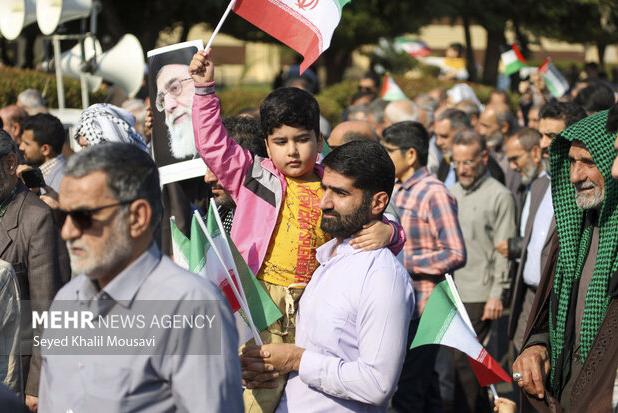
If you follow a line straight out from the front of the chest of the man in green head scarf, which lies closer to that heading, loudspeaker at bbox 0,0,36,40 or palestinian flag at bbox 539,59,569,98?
the loudspeaker

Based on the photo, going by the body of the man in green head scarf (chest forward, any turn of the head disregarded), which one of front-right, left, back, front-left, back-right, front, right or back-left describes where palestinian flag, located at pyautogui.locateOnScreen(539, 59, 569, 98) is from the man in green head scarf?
back-right

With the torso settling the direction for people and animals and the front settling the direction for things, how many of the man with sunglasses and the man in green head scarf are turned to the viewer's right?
0

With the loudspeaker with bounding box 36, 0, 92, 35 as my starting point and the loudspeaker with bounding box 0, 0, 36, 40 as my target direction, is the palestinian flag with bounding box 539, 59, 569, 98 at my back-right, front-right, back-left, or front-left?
back-right

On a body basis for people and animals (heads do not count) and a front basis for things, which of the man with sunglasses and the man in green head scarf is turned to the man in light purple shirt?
the man in green head scarf

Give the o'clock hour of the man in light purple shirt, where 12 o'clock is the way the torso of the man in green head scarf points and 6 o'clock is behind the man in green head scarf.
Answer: The man in light purple shirt is roughly at 12 o'clock from the man in green head scarf.

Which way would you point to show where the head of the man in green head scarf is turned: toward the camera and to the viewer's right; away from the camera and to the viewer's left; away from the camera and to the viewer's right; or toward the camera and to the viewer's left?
toward the camera and to the viewer's left

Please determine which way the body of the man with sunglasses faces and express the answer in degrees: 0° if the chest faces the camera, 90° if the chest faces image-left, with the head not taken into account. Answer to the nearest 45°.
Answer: approximately 45°

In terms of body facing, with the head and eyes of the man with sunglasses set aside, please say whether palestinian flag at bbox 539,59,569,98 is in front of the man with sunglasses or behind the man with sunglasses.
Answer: behind

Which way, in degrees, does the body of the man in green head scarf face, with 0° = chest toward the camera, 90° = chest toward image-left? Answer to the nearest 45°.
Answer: approximately 45°

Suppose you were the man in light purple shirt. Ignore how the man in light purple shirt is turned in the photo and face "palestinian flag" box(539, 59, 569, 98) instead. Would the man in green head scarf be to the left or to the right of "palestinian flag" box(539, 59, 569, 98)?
right
